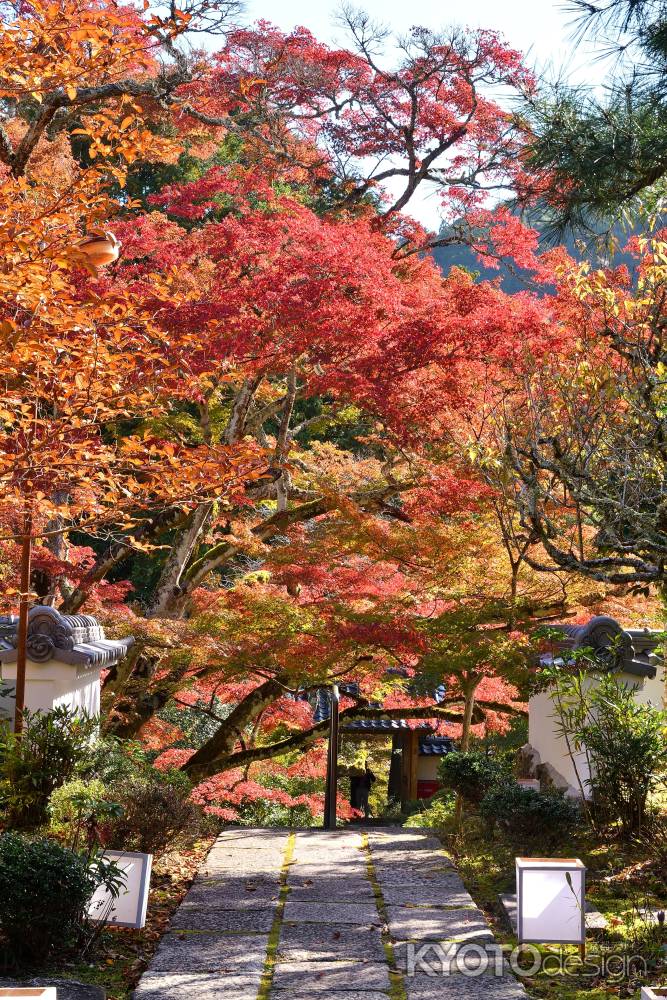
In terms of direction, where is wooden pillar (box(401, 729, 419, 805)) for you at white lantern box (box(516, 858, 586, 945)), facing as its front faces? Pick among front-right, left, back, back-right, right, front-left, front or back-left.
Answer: back

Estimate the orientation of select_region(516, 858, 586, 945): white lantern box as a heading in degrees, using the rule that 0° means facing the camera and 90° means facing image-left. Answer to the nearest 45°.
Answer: approximately 0°

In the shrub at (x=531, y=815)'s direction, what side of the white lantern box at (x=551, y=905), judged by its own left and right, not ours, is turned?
back

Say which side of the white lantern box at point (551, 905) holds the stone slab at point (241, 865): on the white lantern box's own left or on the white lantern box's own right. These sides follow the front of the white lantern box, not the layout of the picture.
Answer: on the white lantern box's own right

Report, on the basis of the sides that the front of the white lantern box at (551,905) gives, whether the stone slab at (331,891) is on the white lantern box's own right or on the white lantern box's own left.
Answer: on the white lantern box's own right

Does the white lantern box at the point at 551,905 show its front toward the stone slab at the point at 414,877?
no

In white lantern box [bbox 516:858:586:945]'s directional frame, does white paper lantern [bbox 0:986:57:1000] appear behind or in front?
in front

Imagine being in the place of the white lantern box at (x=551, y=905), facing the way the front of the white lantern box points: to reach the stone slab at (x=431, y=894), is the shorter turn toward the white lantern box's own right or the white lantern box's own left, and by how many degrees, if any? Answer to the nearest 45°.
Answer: approximately 135° to the white lantern box's own right

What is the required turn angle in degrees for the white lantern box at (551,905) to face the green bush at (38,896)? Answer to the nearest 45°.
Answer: approximately 45° to its right

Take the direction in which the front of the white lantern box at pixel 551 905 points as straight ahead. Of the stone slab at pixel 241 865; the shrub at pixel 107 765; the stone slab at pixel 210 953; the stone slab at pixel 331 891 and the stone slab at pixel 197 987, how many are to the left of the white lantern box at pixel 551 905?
0

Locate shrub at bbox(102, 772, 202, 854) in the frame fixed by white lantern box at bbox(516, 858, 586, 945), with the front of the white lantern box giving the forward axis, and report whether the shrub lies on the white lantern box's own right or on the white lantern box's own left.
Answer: on the white lantern box's own right

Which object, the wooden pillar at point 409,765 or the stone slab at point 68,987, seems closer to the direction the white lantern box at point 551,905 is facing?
the stone slab

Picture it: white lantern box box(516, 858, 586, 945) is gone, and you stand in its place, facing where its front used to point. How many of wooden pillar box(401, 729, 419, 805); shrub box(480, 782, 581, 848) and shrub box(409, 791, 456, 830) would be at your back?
3

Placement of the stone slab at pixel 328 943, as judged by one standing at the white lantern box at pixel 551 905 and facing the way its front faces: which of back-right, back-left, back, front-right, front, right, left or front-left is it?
right

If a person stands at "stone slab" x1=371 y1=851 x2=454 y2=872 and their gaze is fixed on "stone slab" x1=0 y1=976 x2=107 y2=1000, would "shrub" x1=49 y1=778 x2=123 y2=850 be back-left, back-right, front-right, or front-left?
front-right

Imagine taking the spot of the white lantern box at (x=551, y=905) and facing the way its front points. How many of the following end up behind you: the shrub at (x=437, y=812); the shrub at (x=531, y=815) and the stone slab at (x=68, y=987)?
2
